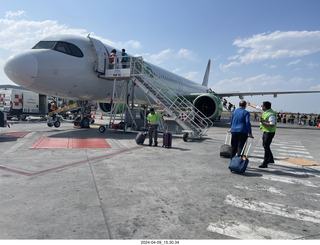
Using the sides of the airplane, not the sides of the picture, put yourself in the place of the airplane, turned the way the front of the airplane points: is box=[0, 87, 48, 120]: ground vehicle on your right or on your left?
on your right

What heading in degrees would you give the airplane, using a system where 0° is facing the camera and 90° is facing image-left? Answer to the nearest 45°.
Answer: approximately 45°

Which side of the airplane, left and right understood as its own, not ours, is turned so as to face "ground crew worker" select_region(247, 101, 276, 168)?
left

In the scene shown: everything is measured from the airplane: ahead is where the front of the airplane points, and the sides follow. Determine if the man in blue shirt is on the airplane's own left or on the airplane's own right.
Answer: on the airplane's own left

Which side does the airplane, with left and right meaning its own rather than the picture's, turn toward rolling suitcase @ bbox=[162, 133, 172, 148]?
left

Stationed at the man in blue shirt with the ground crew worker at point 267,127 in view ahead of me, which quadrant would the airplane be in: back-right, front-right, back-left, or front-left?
back-left
